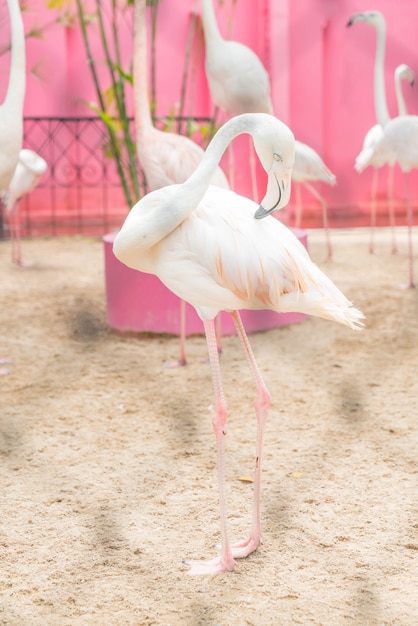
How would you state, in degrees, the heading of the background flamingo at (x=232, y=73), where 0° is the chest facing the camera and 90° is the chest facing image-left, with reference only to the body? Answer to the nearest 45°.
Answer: approximately 90°

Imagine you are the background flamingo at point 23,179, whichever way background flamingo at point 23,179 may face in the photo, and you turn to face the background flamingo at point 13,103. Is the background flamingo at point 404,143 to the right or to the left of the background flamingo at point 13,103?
left

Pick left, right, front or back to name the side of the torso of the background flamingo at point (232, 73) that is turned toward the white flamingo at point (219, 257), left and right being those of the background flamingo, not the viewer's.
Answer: left

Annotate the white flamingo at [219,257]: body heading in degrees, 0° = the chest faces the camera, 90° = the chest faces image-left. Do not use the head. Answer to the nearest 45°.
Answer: approximately 90°

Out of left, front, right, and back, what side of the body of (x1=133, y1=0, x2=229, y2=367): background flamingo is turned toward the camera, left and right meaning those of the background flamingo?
left

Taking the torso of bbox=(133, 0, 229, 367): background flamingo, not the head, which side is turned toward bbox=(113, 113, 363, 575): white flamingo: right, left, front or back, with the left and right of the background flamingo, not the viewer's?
left
